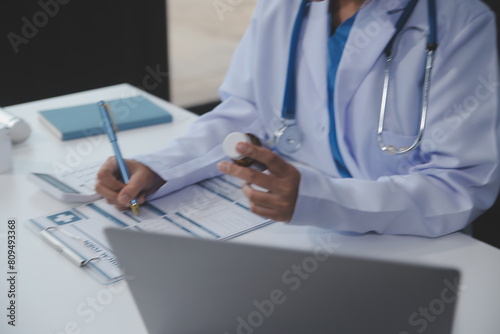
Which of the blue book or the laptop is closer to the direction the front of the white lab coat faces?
the laptop

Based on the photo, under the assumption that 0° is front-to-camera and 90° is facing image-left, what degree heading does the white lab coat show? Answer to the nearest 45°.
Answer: approximately 45°

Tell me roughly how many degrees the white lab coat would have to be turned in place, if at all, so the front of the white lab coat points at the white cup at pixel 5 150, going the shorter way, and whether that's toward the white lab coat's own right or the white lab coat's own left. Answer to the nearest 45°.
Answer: approximately 45° to the white lab coat's own right

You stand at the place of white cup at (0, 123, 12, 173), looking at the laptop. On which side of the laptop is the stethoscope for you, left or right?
left
